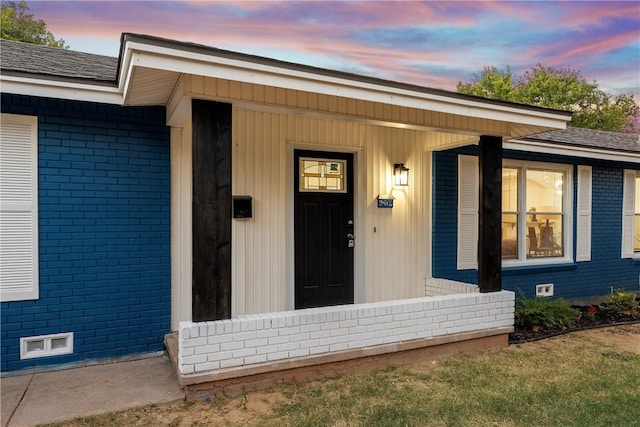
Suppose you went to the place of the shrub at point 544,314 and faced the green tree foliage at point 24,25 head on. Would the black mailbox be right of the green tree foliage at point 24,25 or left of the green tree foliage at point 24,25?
left

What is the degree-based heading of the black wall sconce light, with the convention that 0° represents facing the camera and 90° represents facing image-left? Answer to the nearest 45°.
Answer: approximately 315°

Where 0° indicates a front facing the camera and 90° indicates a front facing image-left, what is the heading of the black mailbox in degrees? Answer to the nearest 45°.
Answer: approximately 0°

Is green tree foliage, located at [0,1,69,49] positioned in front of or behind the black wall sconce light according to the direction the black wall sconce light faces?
behind

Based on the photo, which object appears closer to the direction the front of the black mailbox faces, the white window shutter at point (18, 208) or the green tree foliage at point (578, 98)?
the white window shutter

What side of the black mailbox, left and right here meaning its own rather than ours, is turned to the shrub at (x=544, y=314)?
left

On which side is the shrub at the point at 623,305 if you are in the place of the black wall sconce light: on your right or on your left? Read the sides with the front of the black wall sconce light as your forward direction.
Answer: on your left

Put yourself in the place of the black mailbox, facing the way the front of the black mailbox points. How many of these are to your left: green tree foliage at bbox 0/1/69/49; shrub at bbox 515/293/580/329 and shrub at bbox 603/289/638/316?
2

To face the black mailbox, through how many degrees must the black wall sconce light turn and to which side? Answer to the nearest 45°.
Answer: approximately 90° to its right

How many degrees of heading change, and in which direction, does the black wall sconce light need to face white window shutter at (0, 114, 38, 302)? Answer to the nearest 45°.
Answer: approximately 90° to its right

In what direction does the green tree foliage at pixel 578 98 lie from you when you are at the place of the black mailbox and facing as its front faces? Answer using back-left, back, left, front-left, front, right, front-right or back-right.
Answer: back-left

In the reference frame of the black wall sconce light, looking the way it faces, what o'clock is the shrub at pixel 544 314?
The shrub is roughly at 10 o'clock from the black wall sconce light.

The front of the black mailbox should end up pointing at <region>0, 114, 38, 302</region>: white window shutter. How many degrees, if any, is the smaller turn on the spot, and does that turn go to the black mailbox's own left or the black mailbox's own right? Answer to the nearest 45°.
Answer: approximately 90° to the black mailbox's own right

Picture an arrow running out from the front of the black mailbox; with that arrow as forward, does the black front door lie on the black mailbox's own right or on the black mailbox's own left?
on the black mailbox's own left
